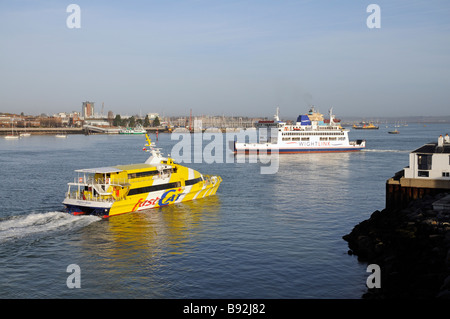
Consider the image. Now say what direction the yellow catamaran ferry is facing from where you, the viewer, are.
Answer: facing away from the viewer and to the right of the viewer

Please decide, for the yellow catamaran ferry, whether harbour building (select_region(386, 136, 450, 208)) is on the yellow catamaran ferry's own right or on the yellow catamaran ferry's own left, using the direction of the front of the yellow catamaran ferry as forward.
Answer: on the yellow catamaran ferry's own right
